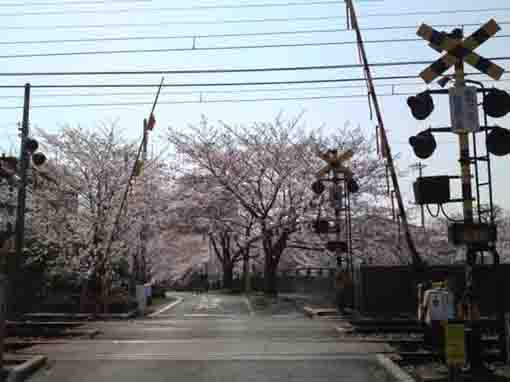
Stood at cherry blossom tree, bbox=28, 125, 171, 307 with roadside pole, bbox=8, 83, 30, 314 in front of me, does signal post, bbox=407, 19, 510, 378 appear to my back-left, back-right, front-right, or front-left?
front-left

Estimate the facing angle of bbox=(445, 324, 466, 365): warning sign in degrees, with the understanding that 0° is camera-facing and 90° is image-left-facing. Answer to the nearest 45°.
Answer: approximately 0°

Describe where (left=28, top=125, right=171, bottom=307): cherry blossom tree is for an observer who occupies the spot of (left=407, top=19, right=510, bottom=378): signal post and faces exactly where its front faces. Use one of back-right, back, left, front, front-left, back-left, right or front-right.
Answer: back-right

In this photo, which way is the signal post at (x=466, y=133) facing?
toward the camera

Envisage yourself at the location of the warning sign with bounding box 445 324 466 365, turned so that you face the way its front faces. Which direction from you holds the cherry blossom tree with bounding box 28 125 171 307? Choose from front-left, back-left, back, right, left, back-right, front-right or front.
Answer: back-right

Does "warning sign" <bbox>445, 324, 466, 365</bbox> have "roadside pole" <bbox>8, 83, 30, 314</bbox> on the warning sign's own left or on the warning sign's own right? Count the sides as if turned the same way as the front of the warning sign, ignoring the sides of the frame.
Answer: on the warning sign's own right

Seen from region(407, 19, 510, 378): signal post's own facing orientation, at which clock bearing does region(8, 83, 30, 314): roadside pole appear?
The roadside pole is roughly at 4 o'clock from the signal post.

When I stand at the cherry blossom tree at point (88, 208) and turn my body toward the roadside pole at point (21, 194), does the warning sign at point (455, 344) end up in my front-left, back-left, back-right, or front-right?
front-left
